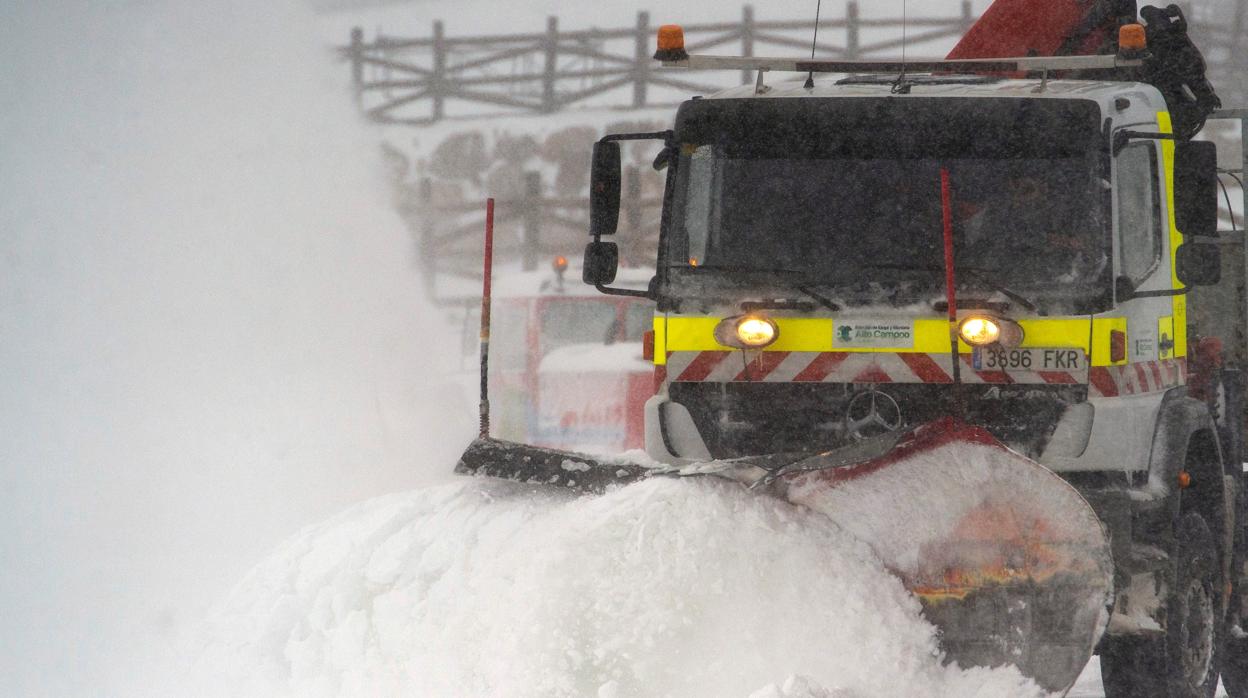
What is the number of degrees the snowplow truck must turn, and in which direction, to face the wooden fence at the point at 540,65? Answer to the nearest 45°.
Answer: approximately 180°

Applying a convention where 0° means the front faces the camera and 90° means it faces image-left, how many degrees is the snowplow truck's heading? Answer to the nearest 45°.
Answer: approximately 0°
